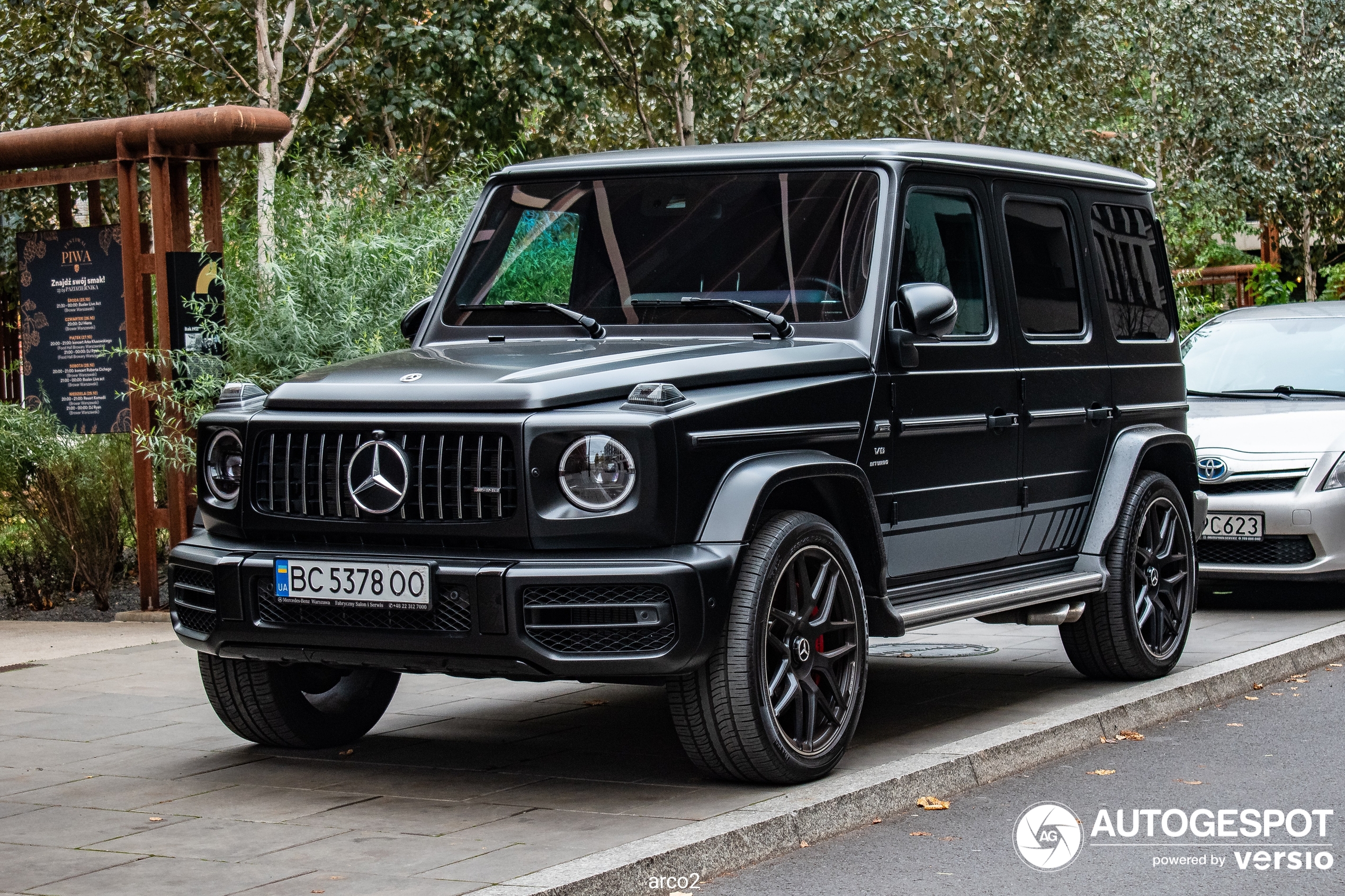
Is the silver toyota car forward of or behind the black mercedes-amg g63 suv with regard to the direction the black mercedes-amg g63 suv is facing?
behind

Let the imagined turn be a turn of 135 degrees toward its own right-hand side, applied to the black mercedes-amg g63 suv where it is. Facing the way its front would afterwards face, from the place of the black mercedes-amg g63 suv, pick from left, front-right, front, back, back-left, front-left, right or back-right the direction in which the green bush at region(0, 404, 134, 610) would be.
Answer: front-left

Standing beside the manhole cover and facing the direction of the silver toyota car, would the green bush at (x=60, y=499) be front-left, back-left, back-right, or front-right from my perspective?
back-left

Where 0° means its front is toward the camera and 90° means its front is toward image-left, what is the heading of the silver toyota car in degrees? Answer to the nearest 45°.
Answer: approximately 45°

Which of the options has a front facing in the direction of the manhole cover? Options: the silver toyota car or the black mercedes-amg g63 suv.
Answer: the silver toyota car

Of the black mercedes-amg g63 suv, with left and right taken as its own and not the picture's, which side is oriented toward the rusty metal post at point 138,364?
right

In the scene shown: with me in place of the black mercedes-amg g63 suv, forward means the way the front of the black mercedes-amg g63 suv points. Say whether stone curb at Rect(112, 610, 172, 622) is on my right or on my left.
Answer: on my right

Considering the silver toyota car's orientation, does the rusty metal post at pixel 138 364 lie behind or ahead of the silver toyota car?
ahead
